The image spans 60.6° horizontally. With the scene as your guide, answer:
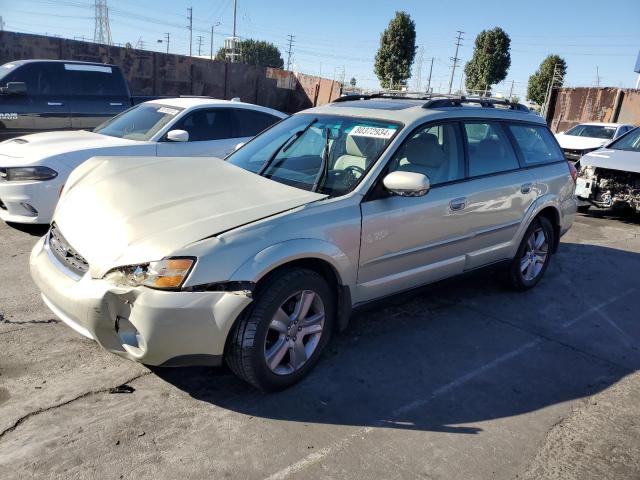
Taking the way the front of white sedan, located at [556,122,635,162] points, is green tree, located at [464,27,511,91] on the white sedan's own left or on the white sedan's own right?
on the white sedan's own right

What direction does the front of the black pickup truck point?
to the viewer's left

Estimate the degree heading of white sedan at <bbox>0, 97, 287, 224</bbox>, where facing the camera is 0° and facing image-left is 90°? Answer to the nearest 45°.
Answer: approximately 45°

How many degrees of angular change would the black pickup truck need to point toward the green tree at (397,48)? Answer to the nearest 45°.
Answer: approximately 135° to its right

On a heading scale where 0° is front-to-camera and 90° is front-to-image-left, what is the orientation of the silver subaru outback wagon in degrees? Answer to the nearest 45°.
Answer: approximately 45°

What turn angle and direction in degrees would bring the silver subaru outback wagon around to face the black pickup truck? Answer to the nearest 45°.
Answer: approximately 90° to its right

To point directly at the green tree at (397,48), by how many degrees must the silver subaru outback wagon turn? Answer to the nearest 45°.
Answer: approximately 135° to its right

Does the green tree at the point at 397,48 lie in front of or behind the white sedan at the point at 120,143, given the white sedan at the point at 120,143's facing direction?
behind
